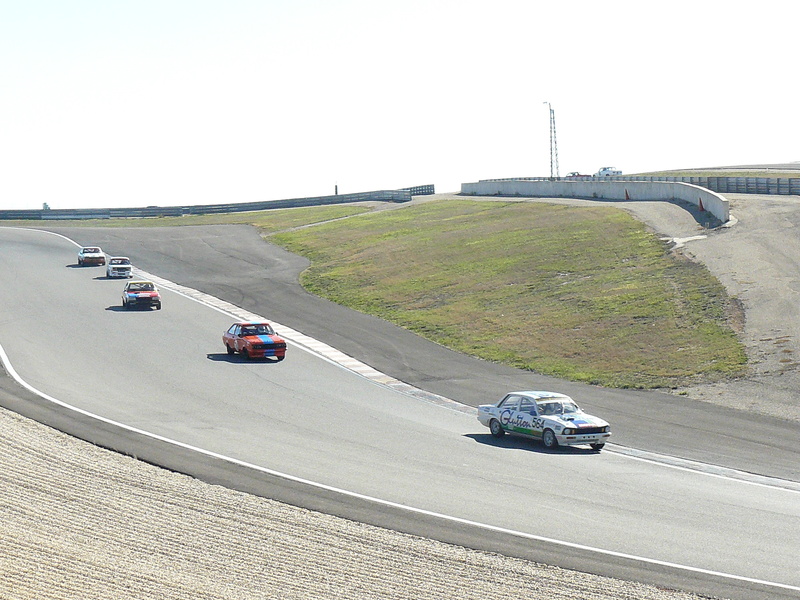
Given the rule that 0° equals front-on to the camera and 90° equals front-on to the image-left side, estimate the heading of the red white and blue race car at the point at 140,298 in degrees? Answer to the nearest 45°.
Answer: approximately 0°

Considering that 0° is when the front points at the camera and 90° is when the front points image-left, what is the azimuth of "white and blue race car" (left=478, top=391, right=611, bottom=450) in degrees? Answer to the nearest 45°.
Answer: approximately 315°

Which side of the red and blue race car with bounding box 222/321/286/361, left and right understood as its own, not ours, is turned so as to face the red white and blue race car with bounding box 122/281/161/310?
back

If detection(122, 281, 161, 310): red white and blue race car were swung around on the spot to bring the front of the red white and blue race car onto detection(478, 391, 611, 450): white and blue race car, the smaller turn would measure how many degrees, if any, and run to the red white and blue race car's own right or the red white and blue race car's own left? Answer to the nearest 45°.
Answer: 0° — it already faces it

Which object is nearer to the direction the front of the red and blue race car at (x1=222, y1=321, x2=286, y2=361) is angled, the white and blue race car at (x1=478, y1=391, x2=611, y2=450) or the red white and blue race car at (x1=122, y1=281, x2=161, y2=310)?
the white and blue race car

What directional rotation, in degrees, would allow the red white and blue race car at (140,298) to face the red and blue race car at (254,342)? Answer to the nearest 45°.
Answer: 0° — it already faces it

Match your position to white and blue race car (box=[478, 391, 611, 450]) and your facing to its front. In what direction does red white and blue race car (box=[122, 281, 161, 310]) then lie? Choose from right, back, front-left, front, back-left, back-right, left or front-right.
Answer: back

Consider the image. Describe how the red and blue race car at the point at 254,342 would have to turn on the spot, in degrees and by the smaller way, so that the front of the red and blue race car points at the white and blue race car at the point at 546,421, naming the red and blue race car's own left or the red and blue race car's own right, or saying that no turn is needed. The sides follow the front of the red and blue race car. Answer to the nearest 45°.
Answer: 0° — it already faces it

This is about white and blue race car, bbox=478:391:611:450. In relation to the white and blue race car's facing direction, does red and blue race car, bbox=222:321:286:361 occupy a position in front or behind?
behind
